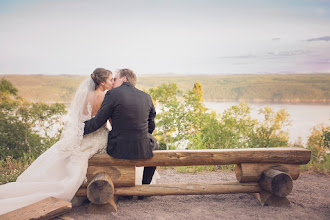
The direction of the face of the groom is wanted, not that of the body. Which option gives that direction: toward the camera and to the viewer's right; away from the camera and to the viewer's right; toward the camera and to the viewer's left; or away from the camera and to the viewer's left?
away from the camera and to the viewer's left

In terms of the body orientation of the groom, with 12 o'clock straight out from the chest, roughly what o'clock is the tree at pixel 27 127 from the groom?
The tree is roughly at 11 o'clock from the groom.

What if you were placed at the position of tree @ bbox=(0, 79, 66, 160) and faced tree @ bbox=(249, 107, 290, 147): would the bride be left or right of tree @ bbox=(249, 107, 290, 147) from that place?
right

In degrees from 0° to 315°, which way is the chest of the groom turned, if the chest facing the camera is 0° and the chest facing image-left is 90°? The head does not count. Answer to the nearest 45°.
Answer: approximately 180°

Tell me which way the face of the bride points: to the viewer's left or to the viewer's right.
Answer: to the viewer's right

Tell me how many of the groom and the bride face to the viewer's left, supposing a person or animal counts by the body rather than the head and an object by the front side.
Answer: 0

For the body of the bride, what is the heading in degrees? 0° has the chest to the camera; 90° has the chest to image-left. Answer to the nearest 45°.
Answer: approximately 225°

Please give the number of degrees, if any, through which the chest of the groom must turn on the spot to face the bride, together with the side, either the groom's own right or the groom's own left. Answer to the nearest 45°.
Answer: approximately 90° to the groom's own left
